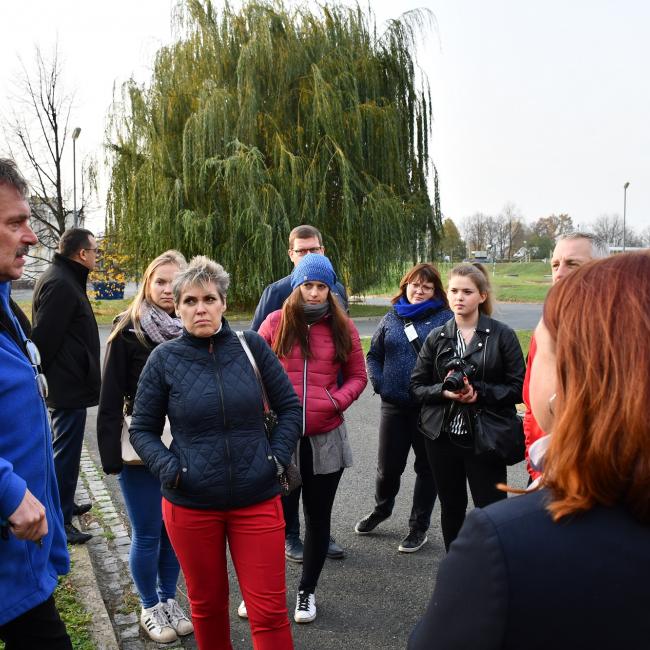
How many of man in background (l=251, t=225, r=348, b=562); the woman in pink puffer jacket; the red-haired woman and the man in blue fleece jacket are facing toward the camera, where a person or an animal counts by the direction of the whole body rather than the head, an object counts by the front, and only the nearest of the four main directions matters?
2

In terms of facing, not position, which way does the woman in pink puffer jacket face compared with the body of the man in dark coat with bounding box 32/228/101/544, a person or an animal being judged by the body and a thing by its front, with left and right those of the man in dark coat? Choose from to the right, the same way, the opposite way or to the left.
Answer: to the right

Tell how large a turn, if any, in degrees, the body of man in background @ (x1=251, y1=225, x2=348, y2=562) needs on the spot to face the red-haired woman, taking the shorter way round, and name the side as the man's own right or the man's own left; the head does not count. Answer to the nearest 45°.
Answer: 0° — they already face them

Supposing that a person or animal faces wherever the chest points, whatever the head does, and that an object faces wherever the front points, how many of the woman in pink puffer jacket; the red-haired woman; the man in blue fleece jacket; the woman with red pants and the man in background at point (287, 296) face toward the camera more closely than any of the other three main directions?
3

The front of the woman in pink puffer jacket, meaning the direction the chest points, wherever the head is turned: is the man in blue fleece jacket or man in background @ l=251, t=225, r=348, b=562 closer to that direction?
the man in blue fleece jacket

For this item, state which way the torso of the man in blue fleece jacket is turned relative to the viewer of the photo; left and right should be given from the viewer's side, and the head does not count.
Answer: facing to the right of the viewer

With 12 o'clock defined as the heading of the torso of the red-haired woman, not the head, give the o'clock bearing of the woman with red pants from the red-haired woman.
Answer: The woman with red pants is roughly at 12 o'clock from the red-haired woman.

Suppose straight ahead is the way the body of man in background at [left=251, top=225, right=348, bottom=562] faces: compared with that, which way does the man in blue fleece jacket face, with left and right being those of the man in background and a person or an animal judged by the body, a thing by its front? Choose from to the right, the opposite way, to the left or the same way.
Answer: to the left

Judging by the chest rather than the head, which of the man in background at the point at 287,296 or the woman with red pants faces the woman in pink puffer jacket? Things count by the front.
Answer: the man in background

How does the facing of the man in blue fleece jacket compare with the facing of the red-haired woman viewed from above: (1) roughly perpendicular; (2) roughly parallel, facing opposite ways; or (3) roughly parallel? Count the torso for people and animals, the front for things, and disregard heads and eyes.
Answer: roughly perpendicular

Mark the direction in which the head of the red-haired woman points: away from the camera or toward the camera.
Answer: away from the camera

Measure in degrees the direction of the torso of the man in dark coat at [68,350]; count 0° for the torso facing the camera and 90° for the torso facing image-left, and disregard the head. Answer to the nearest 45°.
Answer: approximately 270°
